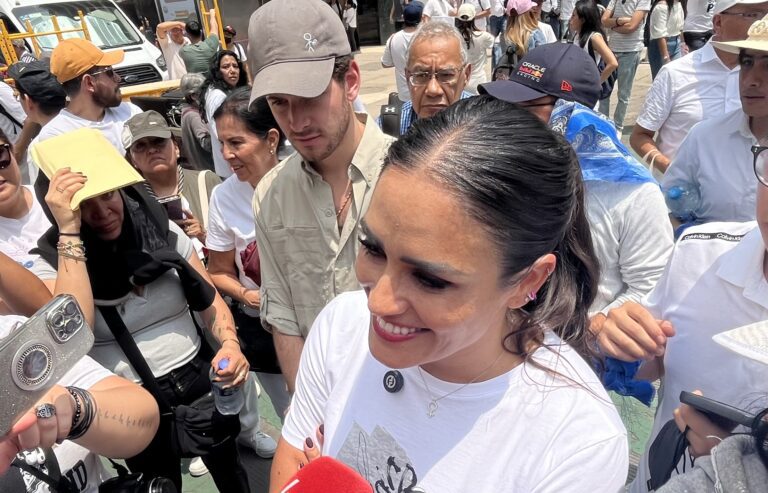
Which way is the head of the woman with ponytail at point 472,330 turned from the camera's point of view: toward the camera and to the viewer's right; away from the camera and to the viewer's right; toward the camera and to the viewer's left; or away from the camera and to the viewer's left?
toward the camera and to the viewer's left

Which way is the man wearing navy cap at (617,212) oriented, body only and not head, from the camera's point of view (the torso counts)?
to the viewer's left

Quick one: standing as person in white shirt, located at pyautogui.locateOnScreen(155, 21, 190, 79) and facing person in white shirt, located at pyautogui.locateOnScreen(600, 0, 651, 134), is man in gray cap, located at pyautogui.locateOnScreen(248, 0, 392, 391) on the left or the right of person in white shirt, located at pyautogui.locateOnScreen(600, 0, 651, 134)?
right

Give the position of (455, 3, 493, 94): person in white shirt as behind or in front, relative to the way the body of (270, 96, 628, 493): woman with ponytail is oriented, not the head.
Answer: behind

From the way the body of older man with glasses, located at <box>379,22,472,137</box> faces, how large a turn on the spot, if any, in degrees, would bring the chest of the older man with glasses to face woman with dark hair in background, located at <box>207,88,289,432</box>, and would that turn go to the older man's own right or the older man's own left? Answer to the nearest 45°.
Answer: approximately 45° to the older man's own right

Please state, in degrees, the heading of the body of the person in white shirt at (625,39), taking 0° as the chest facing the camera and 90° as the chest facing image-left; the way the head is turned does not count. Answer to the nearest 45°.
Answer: approximately 45°

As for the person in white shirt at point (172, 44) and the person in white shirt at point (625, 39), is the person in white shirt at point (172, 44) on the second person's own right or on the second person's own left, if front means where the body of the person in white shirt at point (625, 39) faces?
on the second person's own right

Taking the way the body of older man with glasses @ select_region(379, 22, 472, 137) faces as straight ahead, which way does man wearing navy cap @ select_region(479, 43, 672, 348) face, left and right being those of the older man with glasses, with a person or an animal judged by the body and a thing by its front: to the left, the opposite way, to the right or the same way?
to the right

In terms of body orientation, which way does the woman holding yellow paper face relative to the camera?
toward the camera

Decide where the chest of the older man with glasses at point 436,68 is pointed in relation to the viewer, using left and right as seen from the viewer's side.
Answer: facing the viewer
